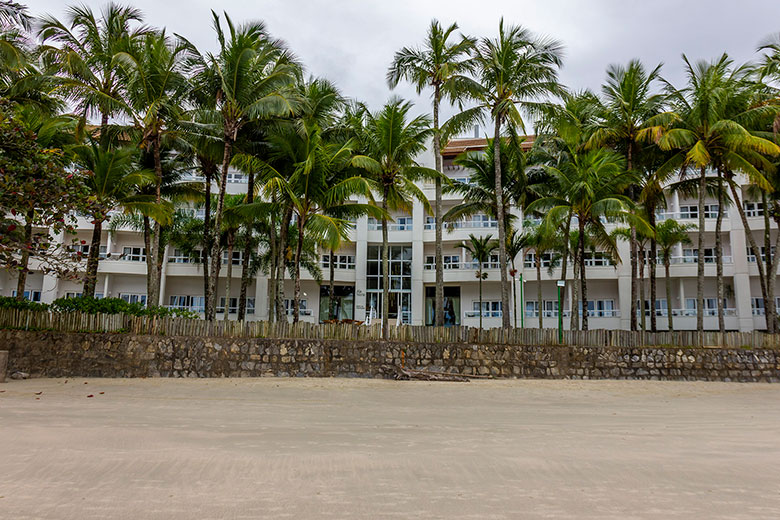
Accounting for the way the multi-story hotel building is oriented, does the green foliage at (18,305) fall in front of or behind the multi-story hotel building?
in front

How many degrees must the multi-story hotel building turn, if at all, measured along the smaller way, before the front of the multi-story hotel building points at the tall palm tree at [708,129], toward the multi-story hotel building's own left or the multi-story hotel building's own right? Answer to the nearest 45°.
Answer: approximately 45° to the multi-story hotel building's own left

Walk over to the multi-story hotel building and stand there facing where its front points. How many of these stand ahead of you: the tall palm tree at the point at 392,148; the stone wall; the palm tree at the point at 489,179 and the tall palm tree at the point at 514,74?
4

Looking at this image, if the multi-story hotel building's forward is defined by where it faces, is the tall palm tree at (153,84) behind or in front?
in front

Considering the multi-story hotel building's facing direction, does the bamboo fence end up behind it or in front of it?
in front

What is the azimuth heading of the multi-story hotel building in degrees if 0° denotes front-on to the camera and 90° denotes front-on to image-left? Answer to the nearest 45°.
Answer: approximately 0°

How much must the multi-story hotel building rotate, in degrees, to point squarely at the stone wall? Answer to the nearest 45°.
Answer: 0° — it already faces it

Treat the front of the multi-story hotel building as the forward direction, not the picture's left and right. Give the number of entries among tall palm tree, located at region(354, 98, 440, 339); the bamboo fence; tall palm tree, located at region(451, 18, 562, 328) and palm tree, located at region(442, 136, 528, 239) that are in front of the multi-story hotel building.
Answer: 4

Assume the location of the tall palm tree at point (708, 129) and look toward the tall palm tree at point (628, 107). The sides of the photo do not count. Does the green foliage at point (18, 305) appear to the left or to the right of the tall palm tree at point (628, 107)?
left

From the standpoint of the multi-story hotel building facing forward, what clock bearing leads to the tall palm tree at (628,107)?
The tall palm tree is roughly at 11 o'clock from the multi-story hotel building.

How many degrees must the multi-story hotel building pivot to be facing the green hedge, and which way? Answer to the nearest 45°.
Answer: approximately 45° to its right

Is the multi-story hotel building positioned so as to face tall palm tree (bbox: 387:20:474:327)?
yes

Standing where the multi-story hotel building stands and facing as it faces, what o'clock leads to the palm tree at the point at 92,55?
The palm tree is roughly at 1 o'clock from the multi-story hotel building.
